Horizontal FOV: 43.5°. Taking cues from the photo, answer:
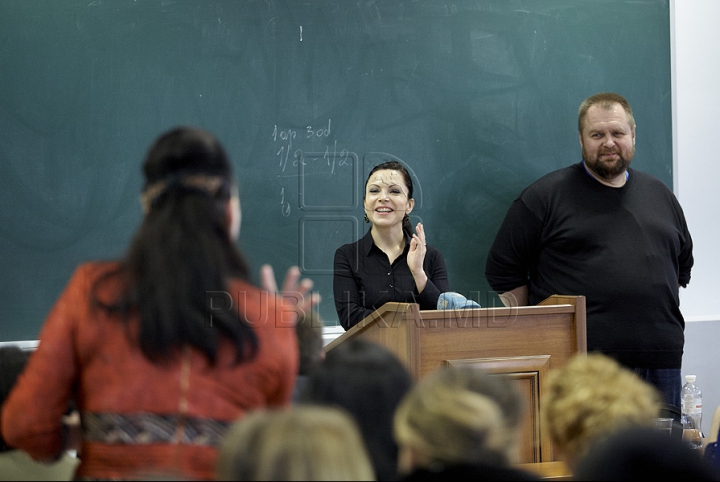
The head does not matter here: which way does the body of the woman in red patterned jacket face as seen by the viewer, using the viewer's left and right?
facing away from the viewer

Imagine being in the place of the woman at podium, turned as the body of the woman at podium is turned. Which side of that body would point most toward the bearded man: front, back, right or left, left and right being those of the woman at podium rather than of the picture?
left

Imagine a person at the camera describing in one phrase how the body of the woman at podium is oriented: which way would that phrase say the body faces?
toward the camera

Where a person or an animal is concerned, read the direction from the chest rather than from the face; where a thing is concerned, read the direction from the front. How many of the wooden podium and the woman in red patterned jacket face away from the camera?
1

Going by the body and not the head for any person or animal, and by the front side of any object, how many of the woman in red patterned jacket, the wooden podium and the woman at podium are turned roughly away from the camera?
1

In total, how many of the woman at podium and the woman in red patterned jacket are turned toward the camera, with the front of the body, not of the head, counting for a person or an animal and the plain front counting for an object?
1

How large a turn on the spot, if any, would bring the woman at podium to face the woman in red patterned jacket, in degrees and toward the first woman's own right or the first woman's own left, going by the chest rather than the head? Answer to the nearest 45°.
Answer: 0° — they already face them

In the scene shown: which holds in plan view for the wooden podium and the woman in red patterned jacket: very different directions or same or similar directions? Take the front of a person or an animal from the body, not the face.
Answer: very different directions

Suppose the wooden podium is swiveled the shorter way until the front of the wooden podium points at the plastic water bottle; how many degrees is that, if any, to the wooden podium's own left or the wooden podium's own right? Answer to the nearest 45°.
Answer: approximately 90° to the wooden podium's own left

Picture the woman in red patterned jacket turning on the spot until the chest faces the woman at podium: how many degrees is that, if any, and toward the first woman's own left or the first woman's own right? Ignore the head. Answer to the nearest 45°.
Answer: approximately 45° to the first woman's own right

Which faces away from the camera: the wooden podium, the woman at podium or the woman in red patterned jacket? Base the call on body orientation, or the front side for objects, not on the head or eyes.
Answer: the woman in red patterned jacket

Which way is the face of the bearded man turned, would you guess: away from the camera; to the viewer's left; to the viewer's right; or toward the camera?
toward the camera

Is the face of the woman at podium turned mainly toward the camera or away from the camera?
toward the camera

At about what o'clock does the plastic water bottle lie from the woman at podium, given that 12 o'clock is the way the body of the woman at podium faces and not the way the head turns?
The plastic water bottle is roughly at 10 o'clock from the woman at podium.

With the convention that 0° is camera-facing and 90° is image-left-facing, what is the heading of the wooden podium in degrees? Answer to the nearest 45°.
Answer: approximately 315°
